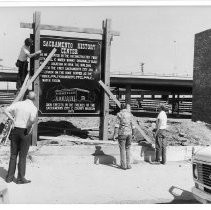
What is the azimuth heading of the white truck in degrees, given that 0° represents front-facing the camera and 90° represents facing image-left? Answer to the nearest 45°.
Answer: approximately 45°

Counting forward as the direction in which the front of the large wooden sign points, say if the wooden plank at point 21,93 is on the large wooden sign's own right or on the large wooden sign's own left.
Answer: on the large wooden sign's own right

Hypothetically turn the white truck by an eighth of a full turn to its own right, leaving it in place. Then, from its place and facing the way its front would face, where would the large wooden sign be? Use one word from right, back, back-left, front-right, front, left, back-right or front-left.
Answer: front-right

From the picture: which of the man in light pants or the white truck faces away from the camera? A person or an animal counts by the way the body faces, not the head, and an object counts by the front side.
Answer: the man in light pants

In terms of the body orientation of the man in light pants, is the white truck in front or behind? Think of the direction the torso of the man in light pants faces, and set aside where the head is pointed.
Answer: behind

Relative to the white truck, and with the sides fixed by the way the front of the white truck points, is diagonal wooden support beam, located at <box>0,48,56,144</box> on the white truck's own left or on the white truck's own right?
on the white truck's own right

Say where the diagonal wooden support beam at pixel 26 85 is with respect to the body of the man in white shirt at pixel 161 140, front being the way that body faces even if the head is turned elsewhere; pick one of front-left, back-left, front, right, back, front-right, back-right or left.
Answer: front-left

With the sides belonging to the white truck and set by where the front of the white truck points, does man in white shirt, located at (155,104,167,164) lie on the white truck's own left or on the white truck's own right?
on the white truck's own right

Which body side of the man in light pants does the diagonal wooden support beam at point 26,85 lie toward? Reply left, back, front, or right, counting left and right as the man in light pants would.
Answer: left

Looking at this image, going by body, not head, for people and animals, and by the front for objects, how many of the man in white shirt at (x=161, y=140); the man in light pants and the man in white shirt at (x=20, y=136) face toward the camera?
0

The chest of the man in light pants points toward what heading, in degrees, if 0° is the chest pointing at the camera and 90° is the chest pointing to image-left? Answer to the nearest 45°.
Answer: approximately 180°

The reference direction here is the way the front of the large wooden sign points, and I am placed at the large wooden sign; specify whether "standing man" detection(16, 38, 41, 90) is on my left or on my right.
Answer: on my right

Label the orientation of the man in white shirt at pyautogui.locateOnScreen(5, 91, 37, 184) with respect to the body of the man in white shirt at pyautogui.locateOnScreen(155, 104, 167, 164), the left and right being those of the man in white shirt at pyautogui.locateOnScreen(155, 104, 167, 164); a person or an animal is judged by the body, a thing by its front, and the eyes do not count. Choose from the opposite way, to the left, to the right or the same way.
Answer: to the right

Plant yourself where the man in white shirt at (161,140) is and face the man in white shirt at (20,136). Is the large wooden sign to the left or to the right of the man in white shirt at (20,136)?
right

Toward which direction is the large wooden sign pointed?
toward the camera

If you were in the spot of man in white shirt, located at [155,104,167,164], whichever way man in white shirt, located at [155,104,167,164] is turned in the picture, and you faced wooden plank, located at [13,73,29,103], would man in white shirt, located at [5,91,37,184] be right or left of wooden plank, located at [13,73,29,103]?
left
